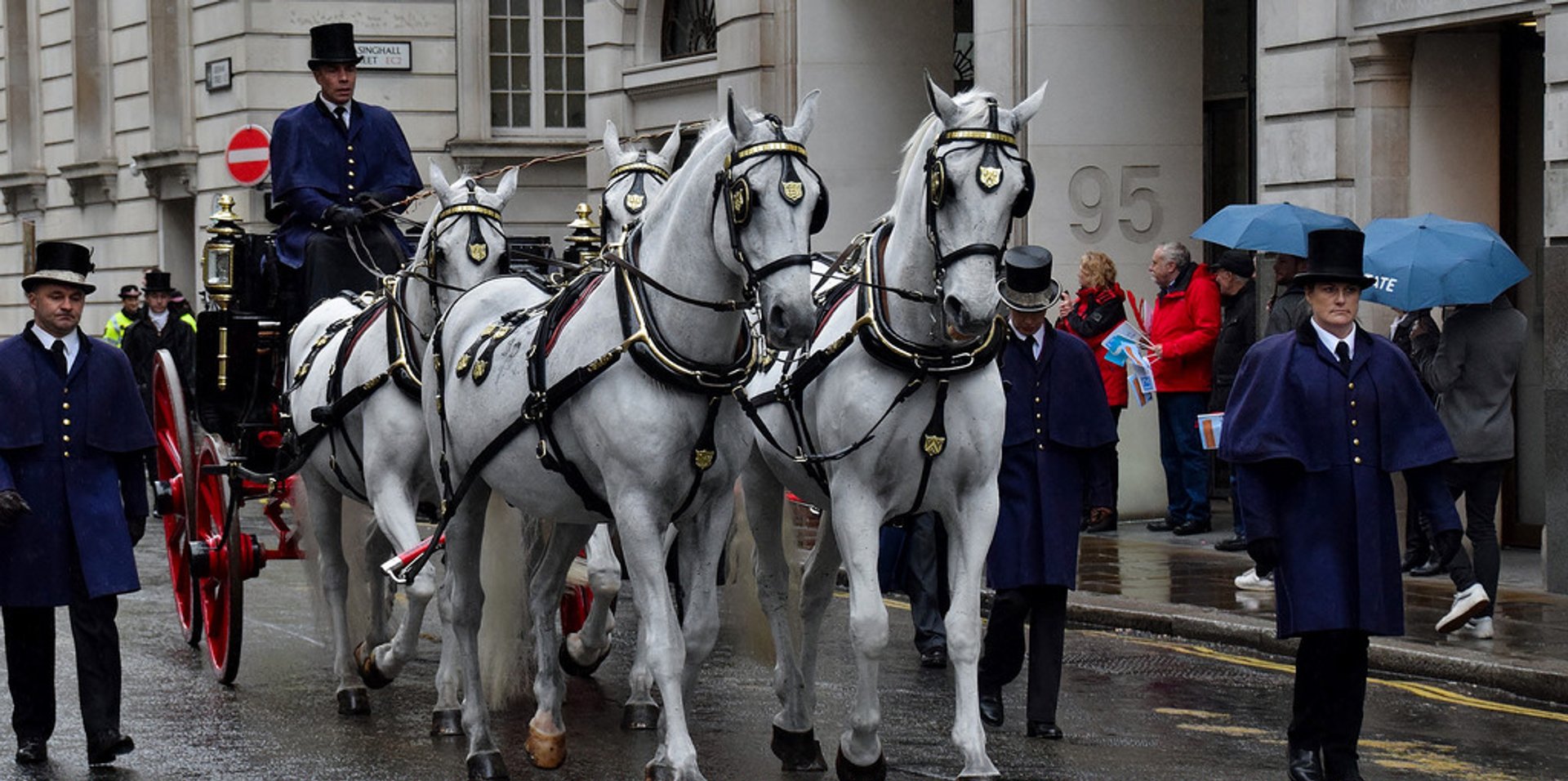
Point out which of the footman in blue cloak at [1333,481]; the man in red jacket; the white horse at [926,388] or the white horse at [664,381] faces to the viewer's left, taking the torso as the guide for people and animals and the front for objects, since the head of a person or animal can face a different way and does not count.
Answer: the man in red jacket

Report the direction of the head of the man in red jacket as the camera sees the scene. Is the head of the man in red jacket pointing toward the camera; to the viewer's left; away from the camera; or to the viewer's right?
to the viewer's left

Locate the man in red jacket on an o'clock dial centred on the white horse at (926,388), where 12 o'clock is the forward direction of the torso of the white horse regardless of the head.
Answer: The man in red jacket is roughly at 8 o'clock from the white horse.

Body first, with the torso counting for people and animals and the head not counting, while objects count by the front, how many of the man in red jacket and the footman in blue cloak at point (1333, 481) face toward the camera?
1

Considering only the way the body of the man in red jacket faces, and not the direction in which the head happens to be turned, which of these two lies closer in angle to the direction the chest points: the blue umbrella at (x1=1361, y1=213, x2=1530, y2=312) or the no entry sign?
the no entry sign

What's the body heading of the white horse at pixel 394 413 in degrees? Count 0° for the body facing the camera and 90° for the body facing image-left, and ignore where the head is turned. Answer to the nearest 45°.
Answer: approximately 315°

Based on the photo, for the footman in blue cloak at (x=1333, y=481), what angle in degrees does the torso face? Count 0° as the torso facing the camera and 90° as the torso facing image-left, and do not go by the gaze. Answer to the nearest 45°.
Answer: approximately 0°

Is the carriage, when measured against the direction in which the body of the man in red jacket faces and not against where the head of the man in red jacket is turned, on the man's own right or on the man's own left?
on the man's own left

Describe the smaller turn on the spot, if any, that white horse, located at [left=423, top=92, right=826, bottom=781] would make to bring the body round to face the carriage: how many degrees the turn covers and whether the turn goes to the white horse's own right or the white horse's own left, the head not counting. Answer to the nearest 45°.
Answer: approximately 180°

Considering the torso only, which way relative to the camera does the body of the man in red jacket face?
to the viewer's left

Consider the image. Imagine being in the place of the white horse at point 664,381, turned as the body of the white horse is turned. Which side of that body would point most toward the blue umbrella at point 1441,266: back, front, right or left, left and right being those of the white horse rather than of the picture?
left

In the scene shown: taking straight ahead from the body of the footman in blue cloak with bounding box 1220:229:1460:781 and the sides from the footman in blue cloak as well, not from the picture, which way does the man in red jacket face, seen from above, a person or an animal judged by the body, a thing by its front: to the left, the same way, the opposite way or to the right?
to the right
